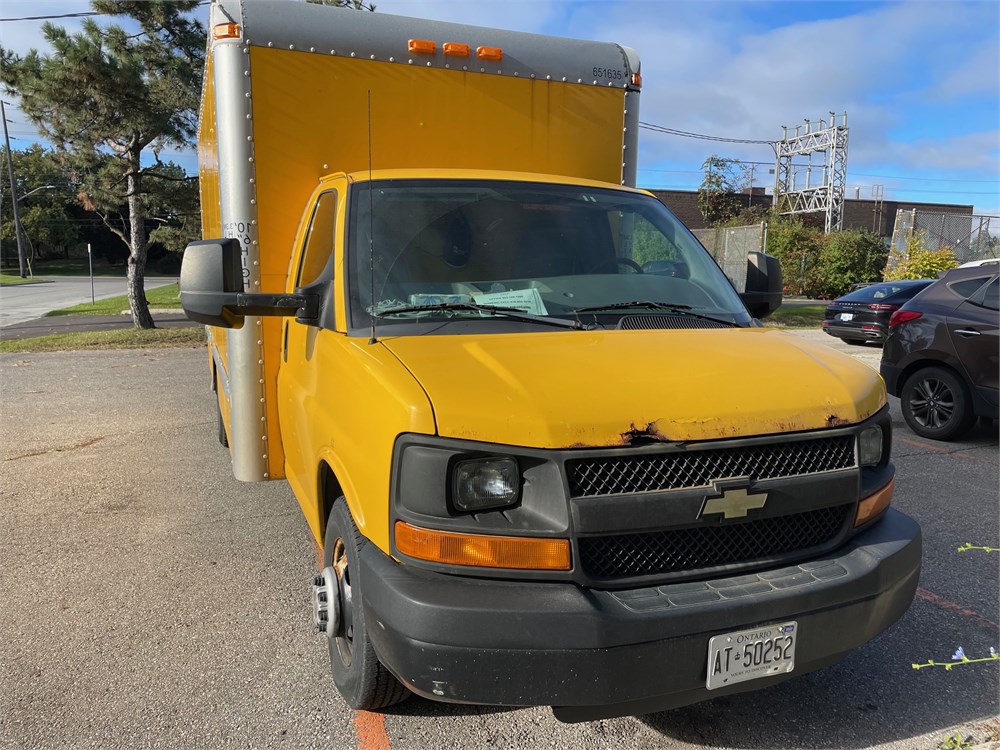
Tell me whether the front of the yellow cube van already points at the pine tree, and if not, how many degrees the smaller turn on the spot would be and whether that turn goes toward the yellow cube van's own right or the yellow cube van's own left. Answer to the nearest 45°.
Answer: approximately 180°

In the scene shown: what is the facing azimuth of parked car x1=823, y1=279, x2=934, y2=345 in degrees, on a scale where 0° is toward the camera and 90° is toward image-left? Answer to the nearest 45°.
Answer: approximately 225°

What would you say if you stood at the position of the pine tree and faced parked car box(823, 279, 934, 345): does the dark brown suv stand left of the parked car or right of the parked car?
right

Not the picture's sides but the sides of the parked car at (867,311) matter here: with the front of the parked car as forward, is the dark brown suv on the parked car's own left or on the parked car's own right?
on the parked car's own right

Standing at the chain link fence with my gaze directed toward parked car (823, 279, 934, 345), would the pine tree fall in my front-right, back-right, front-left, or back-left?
front-right

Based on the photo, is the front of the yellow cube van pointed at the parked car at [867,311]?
no

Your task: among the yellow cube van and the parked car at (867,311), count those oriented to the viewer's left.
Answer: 0

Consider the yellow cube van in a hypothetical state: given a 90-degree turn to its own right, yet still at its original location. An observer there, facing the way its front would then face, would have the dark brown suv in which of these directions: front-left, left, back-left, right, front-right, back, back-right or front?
back

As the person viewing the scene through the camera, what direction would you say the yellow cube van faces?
facing the viewer and to the right of the viewer

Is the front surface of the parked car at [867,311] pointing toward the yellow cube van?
no
